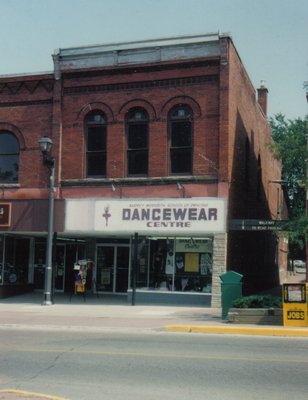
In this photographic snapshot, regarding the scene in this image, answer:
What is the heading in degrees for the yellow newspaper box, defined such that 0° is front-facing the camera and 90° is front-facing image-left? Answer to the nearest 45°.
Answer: approximately 0°

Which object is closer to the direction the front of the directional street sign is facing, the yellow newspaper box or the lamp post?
the yellow newspaper box

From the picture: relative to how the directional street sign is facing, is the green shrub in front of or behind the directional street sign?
in front

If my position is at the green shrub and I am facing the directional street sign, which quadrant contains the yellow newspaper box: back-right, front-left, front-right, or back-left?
back-right

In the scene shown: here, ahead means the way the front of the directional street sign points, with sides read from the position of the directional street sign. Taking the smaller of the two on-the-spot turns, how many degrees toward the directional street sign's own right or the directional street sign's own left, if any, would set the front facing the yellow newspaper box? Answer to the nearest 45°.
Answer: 0° — it already faces it

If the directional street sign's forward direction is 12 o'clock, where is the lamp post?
The lamp post is roughly at 3 o'clock from the directional street sign.

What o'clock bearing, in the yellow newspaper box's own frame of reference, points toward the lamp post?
The lamp post is roughly at 4 o'clock from the yellow newspaper box.

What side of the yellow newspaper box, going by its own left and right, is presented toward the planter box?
right

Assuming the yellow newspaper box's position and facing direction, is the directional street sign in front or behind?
behind
